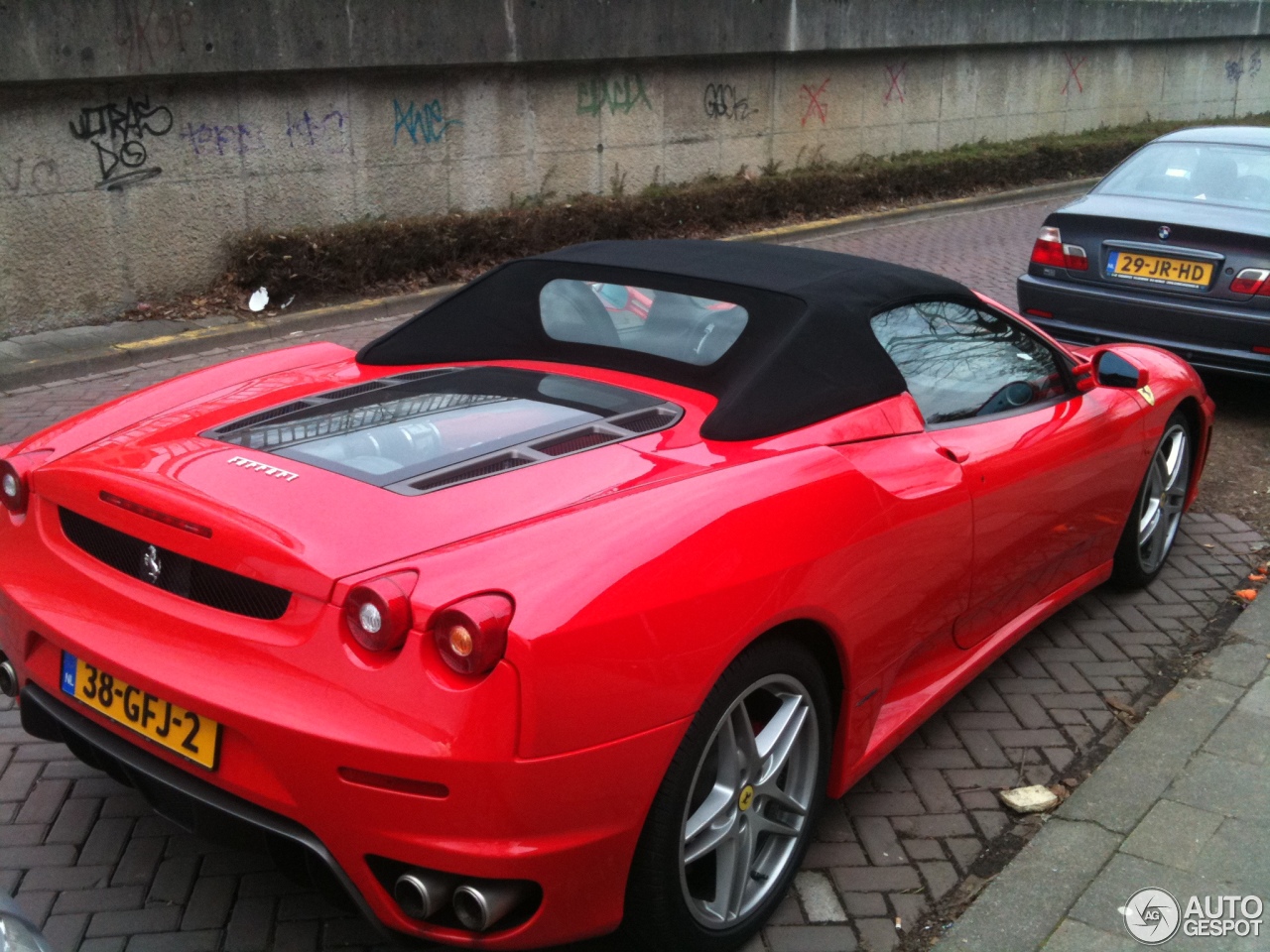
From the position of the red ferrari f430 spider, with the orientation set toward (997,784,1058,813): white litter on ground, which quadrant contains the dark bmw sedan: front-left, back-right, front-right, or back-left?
front-left

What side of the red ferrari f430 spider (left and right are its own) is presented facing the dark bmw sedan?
front

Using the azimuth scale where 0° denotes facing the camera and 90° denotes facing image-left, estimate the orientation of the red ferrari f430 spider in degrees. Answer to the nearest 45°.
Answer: approximately 225°
